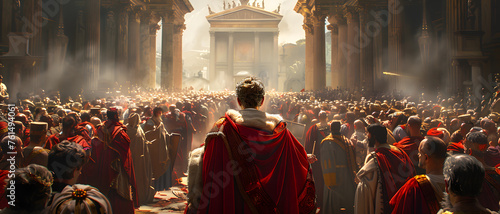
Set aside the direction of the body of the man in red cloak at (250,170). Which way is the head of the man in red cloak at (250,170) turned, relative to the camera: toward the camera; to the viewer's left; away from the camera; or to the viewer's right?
away from the camera

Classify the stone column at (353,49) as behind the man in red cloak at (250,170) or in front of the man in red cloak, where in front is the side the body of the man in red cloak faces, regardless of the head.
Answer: in front

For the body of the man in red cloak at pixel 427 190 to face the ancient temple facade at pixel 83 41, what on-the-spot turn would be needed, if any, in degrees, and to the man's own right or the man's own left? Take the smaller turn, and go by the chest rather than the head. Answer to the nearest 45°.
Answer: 0° — they already face it

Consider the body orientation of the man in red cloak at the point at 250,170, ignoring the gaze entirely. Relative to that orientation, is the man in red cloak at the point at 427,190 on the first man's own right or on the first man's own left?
on the first man's own right

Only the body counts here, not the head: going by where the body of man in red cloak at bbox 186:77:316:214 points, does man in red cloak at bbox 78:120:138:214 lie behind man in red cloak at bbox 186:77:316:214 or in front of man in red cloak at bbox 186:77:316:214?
in front

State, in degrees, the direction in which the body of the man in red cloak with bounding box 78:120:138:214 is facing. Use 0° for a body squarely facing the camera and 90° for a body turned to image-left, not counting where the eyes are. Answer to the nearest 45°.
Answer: approximately 225°

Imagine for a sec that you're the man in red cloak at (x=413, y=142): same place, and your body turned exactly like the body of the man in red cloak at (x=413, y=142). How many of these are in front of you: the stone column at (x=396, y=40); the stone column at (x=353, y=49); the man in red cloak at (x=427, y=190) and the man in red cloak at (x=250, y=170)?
2

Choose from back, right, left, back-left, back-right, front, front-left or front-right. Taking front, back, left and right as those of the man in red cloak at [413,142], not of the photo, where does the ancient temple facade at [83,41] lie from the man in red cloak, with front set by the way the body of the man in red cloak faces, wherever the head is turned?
front-left

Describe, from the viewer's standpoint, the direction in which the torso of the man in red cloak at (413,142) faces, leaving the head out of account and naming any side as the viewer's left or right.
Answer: facing away from the viewer

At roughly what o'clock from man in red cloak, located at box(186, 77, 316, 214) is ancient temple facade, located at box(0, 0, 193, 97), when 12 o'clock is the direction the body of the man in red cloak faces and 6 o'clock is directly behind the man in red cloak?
The ancient temple facade is roughly at 11 o'clock from the man in red cloak.

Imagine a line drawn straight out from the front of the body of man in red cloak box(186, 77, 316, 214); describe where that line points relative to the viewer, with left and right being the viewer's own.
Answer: facing away from the viewer

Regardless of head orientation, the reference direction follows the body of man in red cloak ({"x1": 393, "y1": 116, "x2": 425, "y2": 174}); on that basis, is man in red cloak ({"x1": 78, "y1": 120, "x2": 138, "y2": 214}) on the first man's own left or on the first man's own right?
on the first man's own left
